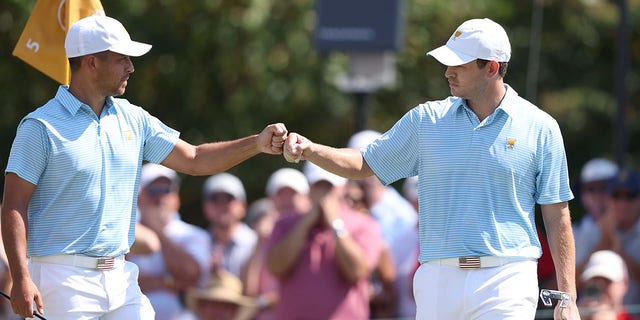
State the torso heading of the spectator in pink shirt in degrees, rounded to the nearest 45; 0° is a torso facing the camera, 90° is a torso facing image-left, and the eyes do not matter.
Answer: approximately 0°

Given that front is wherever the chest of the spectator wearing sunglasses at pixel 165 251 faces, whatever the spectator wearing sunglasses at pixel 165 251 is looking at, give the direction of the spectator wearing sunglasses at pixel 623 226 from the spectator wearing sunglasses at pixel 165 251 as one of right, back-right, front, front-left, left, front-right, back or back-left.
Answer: left

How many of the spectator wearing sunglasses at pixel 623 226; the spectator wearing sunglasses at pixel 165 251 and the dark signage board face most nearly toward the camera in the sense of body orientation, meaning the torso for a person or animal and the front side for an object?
3

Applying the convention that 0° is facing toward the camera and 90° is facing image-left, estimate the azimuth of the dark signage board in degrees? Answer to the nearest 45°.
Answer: approximately 0°

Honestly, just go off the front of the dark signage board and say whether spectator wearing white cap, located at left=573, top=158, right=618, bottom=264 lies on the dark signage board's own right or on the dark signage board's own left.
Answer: on the dark signage board's own left

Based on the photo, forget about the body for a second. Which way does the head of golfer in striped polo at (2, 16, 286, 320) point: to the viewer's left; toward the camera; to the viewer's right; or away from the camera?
to the viewer's right
